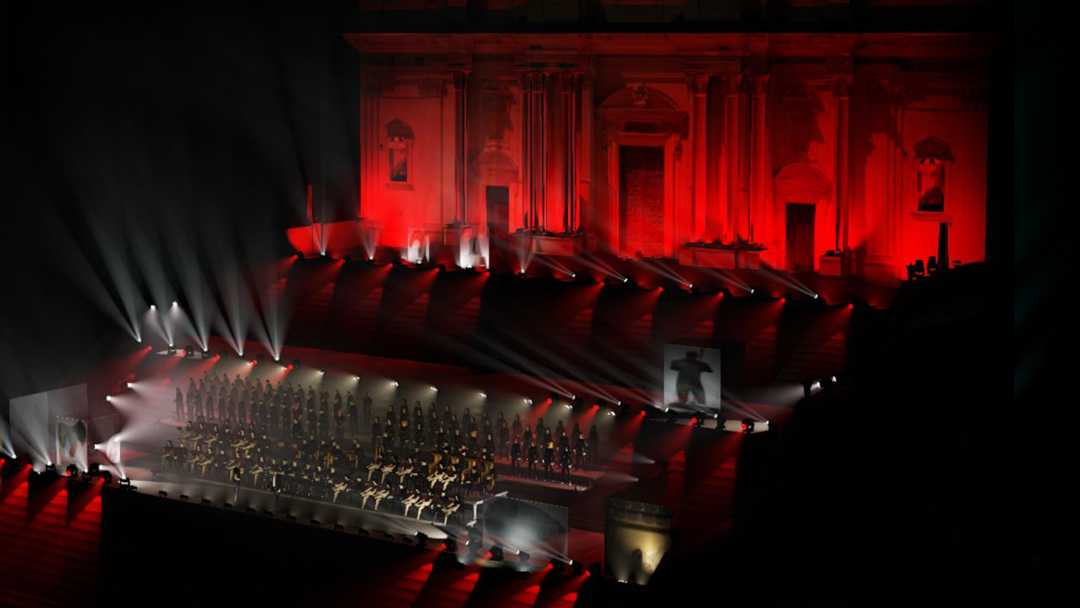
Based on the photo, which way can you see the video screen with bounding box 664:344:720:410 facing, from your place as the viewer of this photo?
facing the viewer
